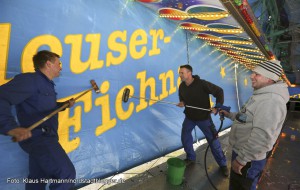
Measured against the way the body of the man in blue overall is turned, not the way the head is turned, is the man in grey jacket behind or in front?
in front

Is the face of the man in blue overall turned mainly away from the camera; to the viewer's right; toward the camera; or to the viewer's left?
to the viewer's right

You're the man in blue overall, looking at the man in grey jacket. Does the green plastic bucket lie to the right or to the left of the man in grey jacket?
left

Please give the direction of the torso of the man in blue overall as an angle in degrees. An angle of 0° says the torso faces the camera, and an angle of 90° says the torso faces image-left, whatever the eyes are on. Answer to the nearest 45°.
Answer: approximately 270°

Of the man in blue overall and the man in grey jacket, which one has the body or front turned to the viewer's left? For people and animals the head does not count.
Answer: the man in grey jacket

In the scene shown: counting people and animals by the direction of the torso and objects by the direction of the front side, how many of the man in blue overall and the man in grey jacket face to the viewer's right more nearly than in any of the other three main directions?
1

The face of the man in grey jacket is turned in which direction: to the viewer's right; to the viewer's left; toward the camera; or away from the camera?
to the viewer's left

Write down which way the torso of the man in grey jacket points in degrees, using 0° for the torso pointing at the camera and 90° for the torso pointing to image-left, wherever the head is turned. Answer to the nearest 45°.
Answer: approximately 90°
